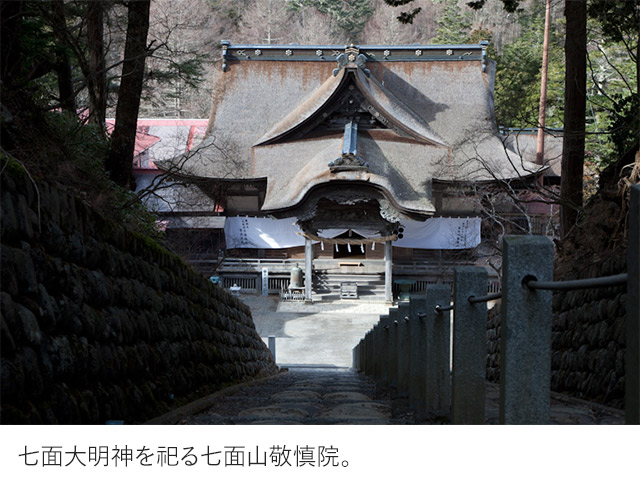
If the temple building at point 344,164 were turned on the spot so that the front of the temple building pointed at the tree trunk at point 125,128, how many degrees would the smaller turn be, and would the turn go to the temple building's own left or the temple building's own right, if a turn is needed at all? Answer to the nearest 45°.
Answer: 0° — it already faces it

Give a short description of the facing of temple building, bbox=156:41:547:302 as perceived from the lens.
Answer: facing the viewer

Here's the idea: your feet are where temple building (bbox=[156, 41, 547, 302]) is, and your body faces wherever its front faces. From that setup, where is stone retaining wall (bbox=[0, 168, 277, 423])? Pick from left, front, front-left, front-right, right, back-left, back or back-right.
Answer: front

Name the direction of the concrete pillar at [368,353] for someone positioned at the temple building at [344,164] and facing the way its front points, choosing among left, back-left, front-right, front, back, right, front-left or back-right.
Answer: front

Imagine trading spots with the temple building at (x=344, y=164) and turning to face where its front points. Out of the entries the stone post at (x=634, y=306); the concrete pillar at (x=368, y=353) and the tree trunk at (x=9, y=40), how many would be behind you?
0

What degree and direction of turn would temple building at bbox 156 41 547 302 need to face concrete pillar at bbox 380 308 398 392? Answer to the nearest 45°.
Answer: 0° — it already faces it

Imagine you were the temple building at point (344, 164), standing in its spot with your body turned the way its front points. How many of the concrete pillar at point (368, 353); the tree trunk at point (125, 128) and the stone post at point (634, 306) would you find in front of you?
3

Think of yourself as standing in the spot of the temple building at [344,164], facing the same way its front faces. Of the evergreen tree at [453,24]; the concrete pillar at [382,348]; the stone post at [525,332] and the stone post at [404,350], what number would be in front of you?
3

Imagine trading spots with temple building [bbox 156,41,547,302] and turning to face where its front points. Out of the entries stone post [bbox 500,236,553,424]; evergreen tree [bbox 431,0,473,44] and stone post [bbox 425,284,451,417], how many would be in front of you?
2

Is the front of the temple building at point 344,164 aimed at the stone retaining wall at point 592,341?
yes

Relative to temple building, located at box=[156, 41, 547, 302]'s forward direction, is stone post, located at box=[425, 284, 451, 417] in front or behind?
in front

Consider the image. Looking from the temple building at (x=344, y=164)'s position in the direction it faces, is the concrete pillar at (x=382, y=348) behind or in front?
in front

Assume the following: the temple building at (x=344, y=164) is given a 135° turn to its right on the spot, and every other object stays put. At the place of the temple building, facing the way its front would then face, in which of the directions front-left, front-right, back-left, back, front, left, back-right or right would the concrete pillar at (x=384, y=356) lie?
back-left

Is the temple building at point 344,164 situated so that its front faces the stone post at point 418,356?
yes

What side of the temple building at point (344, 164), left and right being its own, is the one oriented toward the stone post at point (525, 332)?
front

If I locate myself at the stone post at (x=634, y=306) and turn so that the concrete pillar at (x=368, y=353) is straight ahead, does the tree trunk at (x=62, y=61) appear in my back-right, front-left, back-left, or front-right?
front-left

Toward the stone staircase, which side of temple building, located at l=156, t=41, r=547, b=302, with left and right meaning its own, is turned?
front

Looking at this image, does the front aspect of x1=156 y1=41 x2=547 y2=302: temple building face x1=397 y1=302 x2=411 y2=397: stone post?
yes

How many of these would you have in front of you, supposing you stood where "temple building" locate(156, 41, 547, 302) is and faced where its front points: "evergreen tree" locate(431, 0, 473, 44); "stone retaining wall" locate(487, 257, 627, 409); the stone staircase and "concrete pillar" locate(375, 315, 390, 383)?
3

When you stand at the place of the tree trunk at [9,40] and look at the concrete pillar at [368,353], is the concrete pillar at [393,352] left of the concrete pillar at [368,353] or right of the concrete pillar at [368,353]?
right
